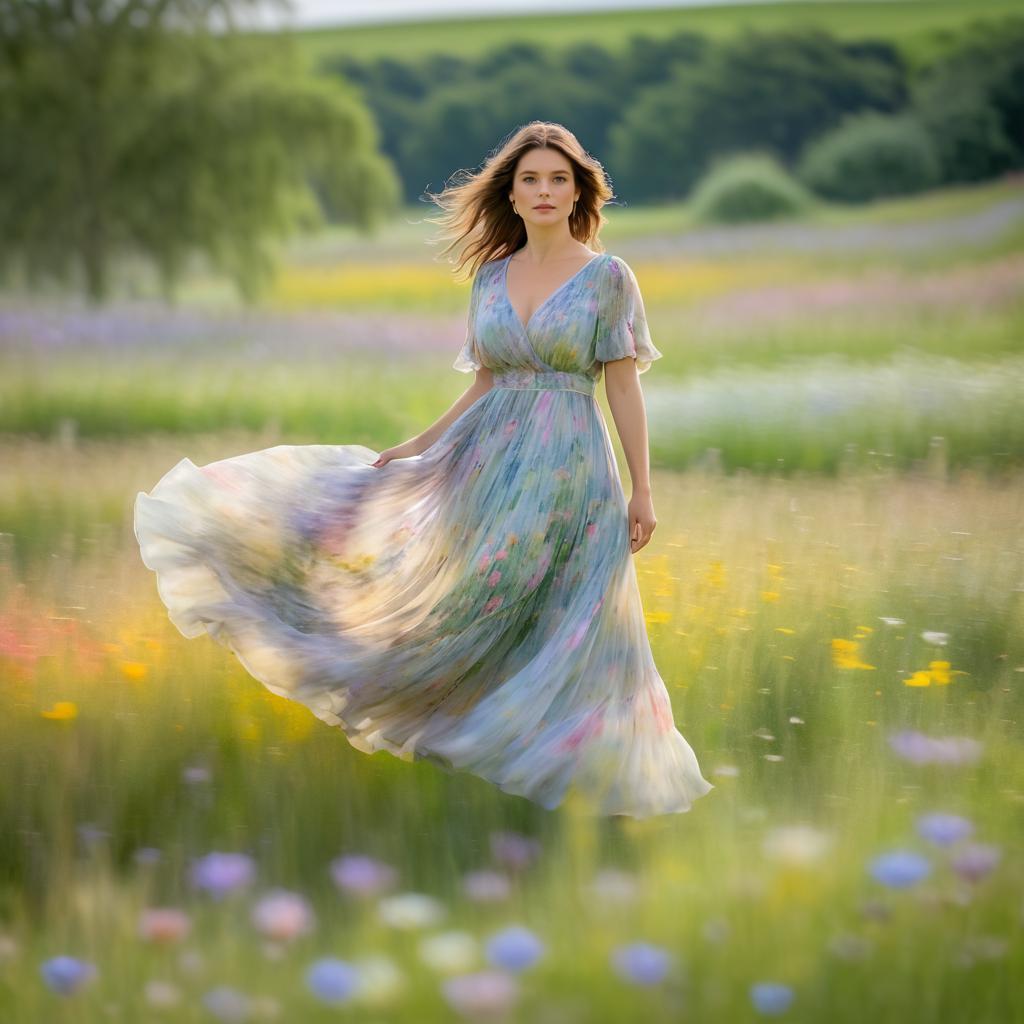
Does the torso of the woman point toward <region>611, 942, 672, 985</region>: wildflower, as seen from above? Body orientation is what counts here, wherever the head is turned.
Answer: yes

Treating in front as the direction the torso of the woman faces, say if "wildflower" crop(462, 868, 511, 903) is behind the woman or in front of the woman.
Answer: in front

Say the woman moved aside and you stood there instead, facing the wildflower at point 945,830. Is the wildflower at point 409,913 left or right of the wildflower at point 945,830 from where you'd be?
right

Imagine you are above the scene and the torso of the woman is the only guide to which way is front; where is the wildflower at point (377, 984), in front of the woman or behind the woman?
in front

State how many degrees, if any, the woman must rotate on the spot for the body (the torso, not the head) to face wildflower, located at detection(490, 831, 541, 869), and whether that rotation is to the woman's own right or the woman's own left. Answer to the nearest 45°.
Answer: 0° — they already face it

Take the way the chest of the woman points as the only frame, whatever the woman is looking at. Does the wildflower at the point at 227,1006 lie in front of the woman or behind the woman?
in front

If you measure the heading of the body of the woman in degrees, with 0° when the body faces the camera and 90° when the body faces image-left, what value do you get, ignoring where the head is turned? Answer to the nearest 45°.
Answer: approximately 0°

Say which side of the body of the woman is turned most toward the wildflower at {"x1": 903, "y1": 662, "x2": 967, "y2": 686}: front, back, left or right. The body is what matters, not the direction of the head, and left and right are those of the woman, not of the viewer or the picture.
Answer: left

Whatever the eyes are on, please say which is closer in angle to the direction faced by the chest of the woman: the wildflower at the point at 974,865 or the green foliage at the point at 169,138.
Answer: the wildflower
